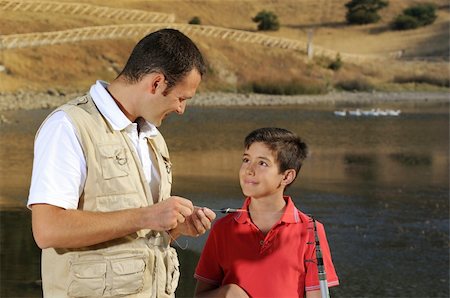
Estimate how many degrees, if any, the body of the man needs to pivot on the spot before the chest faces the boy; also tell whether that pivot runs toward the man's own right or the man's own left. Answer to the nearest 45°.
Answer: approximately 90° to the man's own left

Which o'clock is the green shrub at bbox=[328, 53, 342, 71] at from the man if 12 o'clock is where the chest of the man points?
The green shrub is roughly at 8 o'clock from the man.

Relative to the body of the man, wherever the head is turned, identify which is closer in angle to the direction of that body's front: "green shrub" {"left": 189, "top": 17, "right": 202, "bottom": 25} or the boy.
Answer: the boy

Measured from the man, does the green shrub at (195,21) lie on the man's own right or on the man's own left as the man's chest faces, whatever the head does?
on the man's own left

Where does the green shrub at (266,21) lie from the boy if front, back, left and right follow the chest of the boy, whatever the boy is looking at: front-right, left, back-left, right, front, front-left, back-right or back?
back

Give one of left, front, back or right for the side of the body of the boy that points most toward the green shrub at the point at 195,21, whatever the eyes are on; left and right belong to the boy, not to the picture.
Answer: back

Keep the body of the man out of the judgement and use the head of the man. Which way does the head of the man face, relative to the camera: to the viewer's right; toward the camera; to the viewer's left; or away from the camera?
to the viewer's right

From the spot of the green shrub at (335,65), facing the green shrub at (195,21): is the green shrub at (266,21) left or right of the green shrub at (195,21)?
right

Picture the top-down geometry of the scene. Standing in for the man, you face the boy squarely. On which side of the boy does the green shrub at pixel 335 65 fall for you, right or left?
left

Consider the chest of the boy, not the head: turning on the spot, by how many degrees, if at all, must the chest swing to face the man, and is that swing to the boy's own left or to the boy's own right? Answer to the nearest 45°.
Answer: approximately 45° to the boy's own right

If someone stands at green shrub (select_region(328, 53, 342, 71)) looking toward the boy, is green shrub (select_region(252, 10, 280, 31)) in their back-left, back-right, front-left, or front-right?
back-right

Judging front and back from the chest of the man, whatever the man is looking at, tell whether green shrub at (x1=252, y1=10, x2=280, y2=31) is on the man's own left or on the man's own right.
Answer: on the man's own left

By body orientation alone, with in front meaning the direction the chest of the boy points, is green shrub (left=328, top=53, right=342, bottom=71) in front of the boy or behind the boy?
behind
